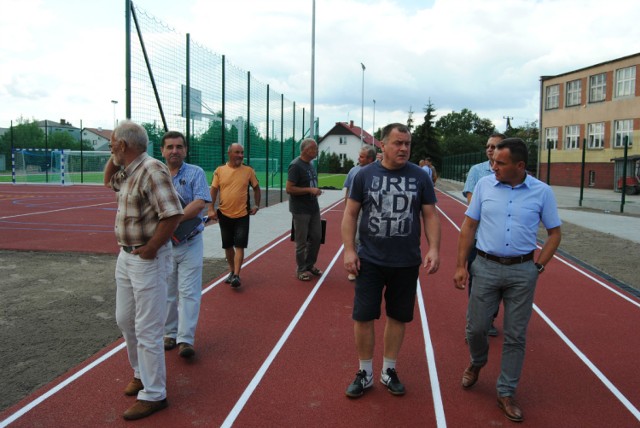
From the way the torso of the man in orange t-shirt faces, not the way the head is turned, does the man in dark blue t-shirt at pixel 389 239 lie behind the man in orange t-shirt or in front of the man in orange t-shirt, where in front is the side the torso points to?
in front

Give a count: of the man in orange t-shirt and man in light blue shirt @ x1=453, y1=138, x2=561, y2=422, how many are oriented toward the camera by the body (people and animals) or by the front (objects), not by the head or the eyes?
2

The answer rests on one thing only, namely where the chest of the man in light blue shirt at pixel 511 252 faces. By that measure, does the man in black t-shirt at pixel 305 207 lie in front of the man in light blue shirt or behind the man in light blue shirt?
behind

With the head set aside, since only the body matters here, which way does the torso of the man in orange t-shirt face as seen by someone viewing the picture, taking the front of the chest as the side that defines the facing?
toward the camera

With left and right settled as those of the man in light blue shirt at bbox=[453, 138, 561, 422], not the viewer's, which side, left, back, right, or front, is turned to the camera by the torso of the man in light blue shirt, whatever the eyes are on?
front

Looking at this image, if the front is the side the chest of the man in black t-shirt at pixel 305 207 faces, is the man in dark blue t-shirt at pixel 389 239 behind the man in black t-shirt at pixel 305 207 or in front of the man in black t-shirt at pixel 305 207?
in front

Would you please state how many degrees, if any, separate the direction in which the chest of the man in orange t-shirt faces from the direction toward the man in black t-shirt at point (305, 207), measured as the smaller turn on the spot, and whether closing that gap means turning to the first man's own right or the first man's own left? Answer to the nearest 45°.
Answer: approximately 135° to the first man's own left

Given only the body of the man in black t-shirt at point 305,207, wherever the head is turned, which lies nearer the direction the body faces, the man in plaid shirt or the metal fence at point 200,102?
the man in plaid shirt

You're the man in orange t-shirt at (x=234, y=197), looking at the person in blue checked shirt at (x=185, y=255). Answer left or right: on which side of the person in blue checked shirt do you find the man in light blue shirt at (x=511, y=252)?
left

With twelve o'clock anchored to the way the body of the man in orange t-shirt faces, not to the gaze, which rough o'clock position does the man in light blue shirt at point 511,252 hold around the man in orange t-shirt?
The man in light blue shirt is roughly at 11 o'clock from the man in orange t-shirt.

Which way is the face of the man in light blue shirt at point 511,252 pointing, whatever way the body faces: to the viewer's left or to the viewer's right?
to the viewer's left
